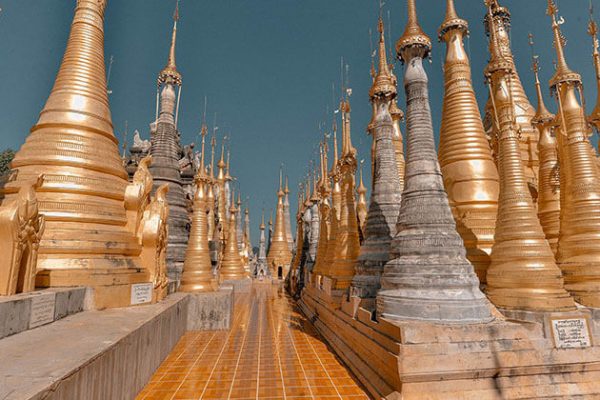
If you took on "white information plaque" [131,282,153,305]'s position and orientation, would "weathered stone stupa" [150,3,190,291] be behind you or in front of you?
behind

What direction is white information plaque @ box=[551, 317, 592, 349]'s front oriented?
toward the camera

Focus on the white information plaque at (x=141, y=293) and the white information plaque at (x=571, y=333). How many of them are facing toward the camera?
2

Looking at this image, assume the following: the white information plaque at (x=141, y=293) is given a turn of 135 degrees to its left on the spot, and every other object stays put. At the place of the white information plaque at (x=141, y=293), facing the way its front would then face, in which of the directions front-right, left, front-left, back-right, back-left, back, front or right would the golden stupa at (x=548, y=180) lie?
front-right

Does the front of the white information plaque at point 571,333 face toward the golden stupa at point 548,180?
no

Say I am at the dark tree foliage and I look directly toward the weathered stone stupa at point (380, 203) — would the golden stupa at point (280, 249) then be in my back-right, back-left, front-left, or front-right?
front-left

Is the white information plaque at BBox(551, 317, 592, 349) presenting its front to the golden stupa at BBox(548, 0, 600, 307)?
no

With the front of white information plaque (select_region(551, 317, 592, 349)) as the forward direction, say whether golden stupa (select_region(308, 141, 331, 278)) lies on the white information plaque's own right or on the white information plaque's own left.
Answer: on the white information plaque's own right

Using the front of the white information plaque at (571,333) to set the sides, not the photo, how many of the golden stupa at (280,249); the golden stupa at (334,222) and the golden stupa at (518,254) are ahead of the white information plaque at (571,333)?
0

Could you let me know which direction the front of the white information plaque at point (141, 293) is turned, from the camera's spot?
facing the viewer

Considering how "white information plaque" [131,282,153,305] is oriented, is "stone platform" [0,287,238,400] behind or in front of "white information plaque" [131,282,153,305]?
in front

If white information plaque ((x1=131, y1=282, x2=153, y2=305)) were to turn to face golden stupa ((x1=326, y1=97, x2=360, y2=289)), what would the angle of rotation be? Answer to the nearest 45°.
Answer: approximately 90° to its left

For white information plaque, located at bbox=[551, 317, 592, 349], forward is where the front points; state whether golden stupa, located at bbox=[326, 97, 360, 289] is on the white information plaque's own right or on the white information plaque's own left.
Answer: on the white information plaque's own right

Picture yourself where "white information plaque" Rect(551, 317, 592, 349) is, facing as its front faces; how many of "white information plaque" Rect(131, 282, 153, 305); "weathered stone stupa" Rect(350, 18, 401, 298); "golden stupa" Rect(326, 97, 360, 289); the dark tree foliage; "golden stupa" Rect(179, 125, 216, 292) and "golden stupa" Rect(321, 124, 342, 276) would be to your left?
0

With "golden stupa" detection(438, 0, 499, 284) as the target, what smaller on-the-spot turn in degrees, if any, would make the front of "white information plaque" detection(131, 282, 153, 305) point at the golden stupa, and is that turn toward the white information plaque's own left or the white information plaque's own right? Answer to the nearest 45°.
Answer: approximately 90° to the white information plaque's own left

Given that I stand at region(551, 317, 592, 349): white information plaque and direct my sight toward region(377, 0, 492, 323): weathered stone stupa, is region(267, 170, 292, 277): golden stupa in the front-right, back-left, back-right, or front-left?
front-right
